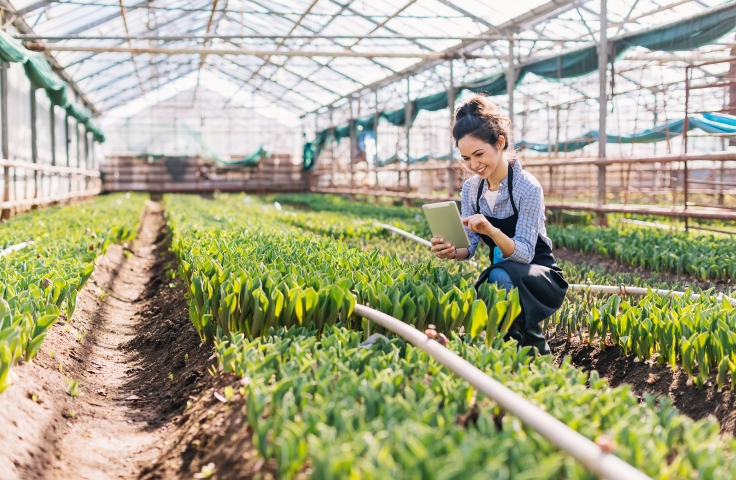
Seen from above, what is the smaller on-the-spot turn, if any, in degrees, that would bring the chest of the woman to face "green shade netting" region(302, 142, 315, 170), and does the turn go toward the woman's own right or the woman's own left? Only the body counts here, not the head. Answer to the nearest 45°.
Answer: approximately 135° to the woman's own right

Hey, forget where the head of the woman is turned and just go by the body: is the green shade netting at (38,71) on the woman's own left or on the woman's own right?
on the woman's own right

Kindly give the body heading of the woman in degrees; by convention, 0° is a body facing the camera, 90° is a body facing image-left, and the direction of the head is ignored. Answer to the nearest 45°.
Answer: approximately 45°

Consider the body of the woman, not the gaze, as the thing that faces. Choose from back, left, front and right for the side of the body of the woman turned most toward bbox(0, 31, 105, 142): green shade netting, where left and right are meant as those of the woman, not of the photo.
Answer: right

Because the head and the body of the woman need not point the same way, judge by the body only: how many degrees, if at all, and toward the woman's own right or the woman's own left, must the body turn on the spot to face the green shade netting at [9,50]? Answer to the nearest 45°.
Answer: approximately 90° to the woman's own right

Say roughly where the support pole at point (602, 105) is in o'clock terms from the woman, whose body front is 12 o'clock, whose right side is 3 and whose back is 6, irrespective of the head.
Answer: The support pole is roughly at 5 o'clock from the woman.

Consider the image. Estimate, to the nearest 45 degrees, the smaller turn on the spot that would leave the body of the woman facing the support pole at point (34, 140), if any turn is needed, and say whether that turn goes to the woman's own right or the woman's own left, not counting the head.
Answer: approximately 90° to the woman's own right

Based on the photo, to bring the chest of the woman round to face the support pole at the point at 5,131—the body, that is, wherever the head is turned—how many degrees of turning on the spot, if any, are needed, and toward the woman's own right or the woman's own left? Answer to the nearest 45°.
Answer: approximately 90° to the woman's own right

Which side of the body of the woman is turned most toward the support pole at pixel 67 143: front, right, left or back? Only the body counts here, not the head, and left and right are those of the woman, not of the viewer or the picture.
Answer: right

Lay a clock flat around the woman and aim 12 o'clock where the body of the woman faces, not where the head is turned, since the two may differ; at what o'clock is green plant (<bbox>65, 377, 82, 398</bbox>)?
The green plant is roughly at 1 o'clock from the woman.

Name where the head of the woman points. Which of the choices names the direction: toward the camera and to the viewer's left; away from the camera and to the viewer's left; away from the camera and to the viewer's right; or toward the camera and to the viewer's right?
toward the camera and to the viewer's left

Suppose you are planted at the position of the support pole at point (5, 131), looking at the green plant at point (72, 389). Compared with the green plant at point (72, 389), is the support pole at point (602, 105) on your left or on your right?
left

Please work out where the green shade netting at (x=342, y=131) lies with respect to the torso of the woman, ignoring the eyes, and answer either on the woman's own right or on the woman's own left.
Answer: on the woman's own right
